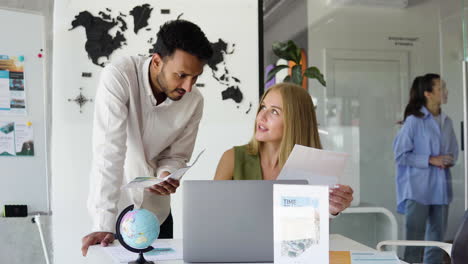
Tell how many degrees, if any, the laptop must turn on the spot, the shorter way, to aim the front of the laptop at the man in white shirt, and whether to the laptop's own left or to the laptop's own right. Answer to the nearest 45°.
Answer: approximately 45° to the laptop's own left

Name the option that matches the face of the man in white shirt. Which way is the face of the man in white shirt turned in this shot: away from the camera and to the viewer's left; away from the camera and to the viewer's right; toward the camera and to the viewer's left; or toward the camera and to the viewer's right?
toward the camera and to the viewer's right

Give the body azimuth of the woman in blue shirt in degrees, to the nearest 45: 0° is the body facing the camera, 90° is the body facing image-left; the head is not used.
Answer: approximately 315°

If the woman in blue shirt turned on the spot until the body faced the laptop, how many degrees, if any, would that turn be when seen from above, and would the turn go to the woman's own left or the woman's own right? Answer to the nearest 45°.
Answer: approximately 45° to the woman's own right

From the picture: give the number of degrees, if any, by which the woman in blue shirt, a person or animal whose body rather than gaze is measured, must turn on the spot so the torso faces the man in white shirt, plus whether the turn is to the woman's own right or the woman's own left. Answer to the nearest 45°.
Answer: approximately 90° to the woman's own right

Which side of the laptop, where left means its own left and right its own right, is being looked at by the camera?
back

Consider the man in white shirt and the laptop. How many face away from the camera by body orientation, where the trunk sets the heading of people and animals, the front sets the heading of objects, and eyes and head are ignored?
1

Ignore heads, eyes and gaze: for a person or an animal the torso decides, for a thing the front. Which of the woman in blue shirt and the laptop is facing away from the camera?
the laptop
